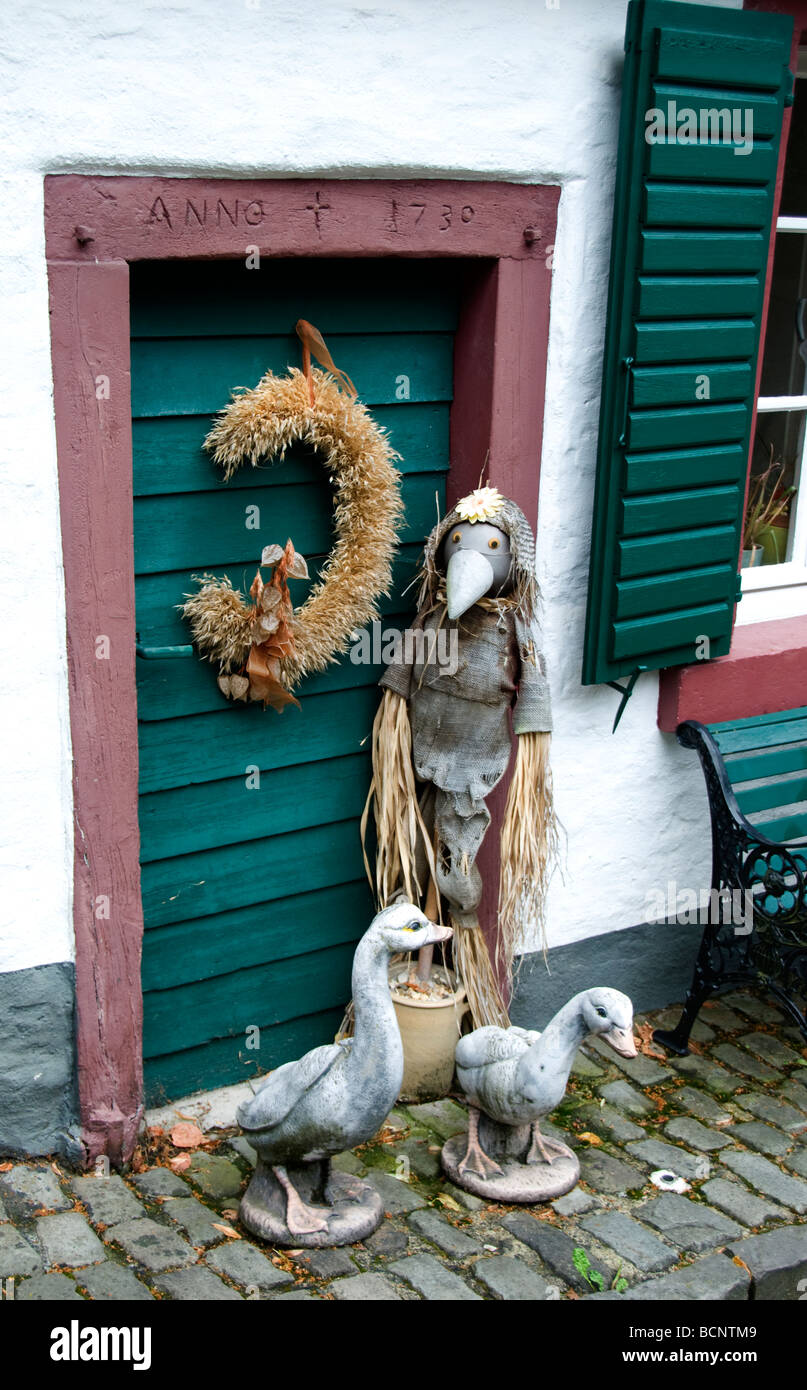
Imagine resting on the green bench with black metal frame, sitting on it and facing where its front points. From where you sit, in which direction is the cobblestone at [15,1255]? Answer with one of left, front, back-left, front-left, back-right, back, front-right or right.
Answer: right

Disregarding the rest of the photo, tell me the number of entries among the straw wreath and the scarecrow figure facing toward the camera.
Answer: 2

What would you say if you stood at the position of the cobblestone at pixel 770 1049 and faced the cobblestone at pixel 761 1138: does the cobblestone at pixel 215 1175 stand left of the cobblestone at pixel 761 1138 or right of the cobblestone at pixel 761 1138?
right

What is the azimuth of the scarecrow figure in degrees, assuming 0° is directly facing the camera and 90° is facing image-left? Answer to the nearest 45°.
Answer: approximately 0°

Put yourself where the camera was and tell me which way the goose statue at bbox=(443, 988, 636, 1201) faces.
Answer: facing the viewer and to the right of the viewer
